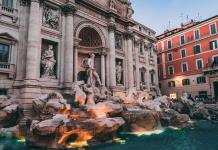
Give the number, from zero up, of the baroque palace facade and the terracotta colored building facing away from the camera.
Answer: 0

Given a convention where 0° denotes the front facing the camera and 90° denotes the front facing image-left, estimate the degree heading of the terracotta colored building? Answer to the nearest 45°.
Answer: approximately 45°

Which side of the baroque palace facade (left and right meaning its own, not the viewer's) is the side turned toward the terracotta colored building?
left

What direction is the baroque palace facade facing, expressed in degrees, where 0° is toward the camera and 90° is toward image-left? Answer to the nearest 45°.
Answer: approximately 315°
